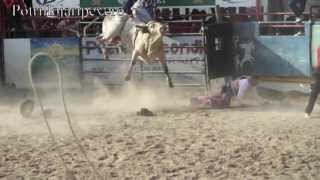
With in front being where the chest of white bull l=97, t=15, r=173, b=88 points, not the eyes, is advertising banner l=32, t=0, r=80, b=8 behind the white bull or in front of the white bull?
behind

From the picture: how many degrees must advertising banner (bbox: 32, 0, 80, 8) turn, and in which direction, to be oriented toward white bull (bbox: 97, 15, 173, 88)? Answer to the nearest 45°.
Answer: approximately 45° to its left

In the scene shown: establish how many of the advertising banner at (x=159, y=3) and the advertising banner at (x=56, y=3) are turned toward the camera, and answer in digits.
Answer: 2

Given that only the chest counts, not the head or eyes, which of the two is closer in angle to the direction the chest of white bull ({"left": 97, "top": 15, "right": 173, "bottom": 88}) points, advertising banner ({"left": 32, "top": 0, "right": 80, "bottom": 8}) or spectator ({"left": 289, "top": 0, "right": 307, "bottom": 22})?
the spectator

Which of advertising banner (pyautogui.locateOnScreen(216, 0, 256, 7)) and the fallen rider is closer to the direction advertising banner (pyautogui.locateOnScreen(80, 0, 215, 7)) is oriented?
the fallen rider

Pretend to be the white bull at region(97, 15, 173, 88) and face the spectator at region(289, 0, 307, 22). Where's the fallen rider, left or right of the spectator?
right

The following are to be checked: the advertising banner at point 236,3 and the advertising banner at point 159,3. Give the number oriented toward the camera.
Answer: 2

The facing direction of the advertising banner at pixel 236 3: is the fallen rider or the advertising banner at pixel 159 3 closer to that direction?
the fallen rider

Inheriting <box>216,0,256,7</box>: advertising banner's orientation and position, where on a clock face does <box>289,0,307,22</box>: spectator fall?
The spectator is roughly at 10 o'clock from the advertising banner.

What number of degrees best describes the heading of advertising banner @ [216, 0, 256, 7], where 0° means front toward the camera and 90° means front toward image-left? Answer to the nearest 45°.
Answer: approximately 0°

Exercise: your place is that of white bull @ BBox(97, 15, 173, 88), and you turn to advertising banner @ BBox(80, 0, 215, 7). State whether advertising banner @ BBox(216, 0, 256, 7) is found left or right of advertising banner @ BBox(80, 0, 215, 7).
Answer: right

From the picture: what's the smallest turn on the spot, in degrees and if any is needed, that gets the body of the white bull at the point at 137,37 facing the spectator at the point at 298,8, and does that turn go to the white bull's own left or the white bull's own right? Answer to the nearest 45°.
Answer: approximately 45° to the white bull's own left

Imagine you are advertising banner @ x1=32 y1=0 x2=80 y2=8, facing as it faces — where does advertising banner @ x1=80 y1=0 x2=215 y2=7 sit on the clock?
advertising banner @ x1=80 y1=0 x2=215 y2=7 is roughly at 10 o'clock from advertising banner @ x1=32 y1=0 x2=80 y2=8.

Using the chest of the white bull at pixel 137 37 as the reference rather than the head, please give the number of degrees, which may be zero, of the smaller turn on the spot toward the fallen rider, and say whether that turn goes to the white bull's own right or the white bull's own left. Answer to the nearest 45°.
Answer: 0° — it already faces them
